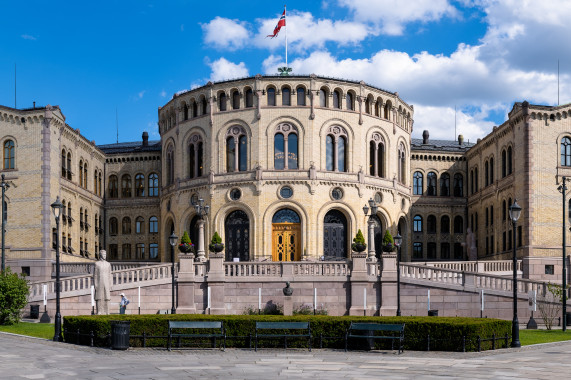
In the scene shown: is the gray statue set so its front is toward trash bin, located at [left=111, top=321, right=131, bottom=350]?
yes

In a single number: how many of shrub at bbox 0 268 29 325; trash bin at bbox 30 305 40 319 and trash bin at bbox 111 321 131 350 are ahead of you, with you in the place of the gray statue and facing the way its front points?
1

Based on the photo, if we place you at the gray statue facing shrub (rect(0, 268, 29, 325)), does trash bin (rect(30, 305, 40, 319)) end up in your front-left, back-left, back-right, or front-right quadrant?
front-right

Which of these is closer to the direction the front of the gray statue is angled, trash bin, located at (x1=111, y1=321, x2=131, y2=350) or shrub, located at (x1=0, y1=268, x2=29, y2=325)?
the trash bin

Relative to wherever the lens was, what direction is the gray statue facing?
facing the viewer

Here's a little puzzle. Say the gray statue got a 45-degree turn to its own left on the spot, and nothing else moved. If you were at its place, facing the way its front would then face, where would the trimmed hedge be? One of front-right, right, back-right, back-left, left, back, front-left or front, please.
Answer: front
